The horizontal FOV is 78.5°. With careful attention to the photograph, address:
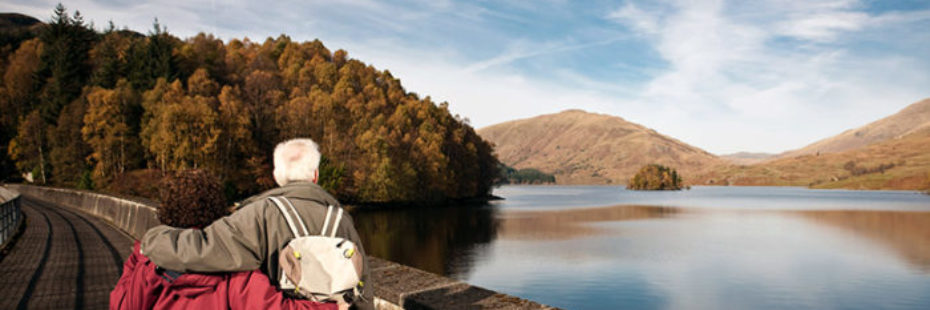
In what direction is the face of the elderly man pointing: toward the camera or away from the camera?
away from the camera

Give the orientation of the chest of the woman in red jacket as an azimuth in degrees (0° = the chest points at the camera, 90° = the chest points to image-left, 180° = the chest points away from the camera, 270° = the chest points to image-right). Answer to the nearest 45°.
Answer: approximately 180°

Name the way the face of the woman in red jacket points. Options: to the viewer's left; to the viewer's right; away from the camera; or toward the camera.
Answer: away from the camera

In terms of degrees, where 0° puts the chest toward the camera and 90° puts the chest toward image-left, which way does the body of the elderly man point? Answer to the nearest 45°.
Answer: approximately 180°
